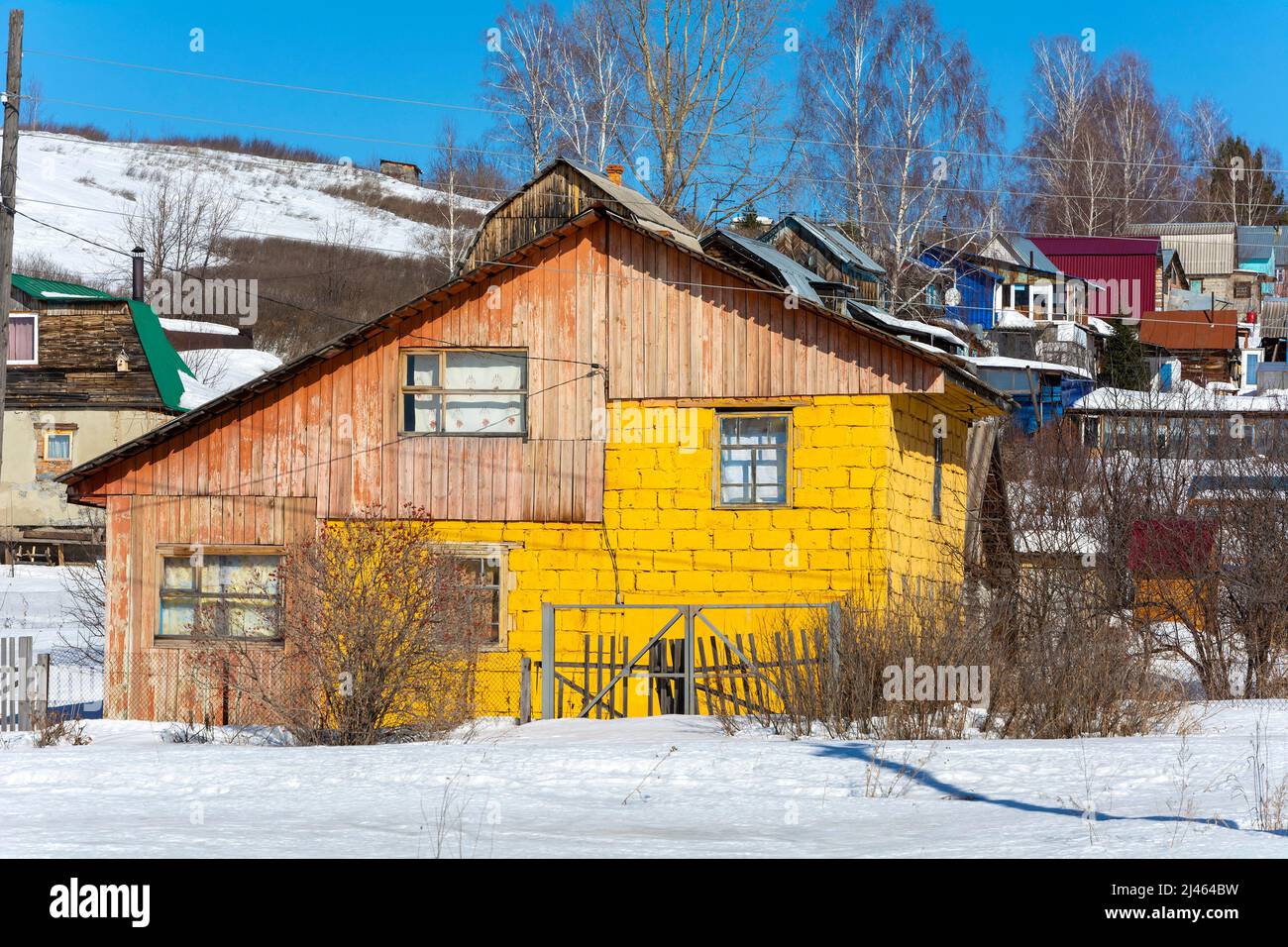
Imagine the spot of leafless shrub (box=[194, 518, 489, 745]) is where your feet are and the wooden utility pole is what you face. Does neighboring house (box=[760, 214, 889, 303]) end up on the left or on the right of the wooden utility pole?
right

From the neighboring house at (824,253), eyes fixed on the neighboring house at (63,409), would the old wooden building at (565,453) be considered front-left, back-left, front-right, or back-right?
front-left

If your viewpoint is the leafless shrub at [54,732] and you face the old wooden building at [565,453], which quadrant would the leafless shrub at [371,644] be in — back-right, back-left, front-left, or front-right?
front-right

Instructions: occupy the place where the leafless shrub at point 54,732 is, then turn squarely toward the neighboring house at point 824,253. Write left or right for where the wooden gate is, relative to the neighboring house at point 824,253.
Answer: right

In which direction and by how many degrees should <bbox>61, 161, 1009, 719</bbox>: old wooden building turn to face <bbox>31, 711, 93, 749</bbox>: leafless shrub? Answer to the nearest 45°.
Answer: approximately 45° to its right

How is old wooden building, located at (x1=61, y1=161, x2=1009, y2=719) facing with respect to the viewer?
toward the camera

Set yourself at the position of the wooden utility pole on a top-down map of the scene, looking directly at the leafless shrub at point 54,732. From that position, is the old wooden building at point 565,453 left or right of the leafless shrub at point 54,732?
left

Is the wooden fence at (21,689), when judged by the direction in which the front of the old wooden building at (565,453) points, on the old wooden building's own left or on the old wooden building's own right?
on the old wooden building's own right

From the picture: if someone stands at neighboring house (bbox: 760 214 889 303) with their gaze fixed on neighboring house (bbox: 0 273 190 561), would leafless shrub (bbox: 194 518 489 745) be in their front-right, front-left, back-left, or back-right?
front-left

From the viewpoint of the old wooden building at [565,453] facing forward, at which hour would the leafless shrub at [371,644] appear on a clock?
The leafless shrub is roughly at 1 o'clock from the old wooden building.

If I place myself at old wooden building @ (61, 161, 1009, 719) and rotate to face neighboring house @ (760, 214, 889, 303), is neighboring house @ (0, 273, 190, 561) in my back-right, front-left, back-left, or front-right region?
front-left

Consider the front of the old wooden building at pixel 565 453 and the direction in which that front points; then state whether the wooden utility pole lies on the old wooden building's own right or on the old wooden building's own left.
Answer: on the old wooden building's own right

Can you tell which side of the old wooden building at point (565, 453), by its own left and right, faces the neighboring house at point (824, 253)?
back

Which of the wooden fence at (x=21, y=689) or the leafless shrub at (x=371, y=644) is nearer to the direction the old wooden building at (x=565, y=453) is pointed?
the leafless shrub

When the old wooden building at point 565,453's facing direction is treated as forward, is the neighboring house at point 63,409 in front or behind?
behind

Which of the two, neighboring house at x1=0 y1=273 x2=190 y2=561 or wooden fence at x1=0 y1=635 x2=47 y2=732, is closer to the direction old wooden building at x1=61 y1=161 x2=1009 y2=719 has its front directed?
the wooden fence
